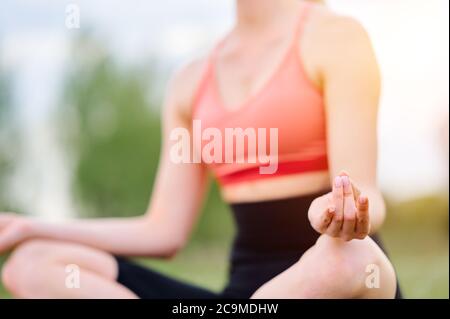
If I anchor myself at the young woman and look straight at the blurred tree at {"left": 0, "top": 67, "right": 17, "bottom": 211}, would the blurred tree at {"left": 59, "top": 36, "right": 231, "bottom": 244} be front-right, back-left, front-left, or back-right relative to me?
front-right

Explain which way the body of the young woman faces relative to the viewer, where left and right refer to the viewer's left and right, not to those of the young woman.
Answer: facing the viewer and to the left of the viewer

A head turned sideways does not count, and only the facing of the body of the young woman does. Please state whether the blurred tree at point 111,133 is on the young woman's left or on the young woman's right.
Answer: on the young woman's right

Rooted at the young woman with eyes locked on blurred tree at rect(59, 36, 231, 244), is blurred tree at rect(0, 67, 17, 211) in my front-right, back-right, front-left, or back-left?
front-left
